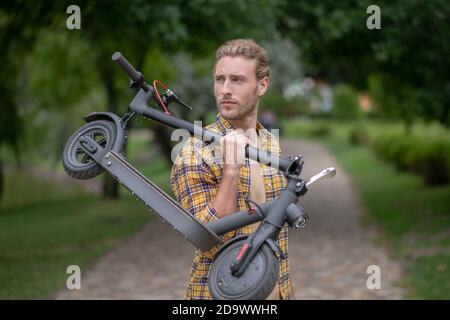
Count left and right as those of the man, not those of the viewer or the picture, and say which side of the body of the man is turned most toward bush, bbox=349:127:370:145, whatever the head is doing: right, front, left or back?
back

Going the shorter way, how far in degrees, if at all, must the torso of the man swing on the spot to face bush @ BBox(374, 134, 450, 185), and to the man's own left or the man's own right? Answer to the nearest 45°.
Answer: approximately 180°

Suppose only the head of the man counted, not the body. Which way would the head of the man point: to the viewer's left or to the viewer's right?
to the viewer's left

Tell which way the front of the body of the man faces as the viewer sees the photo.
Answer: toward the camera

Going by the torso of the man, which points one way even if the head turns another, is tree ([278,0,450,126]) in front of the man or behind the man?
behind
